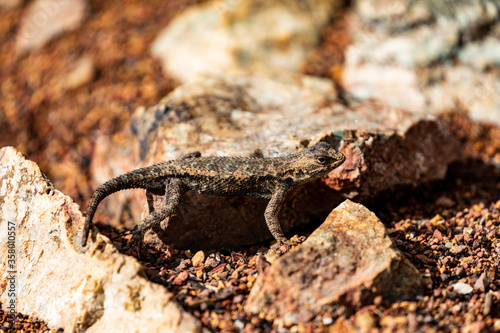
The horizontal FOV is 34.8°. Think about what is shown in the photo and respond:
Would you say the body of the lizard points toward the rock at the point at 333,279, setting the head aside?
no

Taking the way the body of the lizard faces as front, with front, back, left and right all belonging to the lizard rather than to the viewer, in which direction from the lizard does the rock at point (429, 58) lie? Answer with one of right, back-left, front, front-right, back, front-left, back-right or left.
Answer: front-left

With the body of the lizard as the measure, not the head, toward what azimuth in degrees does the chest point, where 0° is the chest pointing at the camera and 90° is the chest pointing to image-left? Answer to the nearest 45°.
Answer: approximately 270°

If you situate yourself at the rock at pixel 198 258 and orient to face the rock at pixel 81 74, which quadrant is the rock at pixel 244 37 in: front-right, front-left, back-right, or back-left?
front-right

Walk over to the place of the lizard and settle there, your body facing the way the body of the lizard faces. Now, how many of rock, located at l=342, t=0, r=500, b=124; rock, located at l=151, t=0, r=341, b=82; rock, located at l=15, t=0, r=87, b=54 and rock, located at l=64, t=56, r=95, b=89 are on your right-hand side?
0

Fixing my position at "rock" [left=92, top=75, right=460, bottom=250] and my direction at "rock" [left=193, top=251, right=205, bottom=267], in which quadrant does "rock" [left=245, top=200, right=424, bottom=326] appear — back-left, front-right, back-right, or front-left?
front-left

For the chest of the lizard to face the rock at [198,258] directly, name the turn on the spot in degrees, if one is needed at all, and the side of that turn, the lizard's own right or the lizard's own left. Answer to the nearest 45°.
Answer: approximately 135° to the lizard's own right

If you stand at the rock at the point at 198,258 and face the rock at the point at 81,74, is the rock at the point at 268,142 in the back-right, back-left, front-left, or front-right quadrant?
front-right

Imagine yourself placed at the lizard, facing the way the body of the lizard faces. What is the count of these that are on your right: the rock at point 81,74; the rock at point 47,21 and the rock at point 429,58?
0

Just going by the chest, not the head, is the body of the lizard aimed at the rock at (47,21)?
no

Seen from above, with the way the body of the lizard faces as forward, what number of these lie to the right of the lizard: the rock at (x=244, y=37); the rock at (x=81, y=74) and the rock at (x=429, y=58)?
0

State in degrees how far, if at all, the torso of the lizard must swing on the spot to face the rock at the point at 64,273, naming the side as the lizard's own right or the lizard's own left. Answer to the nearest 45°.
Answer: approximately 135° to the lizard's own right

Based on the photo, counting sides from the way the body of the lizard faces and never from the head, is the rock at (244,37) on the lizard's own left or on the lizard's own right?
on the lizard's own left
